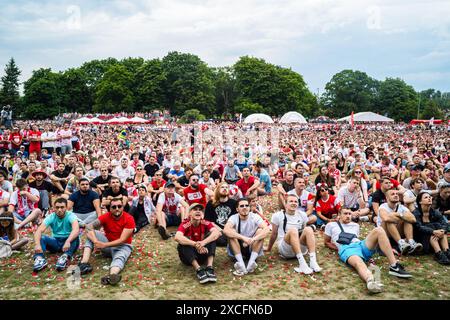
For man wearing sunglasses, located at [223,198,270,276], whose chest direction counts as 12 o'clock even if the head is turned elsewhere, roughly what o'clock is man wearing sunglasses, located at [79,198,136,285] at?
man wearing sunglasses, located at [79,198,136,285] is roughly at 3 o'clock from man wearing sunglasses, located at [223,198,270,276].

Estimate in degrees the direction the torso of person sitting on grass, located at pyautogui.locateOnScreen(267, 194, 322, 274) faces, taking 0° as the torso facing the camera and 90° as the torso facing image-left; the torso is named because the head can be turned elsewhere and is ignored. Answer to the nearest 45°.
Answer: approximately 315°

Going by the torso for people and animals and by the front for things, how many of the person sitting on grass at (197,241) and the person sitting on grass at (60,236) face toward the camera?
2

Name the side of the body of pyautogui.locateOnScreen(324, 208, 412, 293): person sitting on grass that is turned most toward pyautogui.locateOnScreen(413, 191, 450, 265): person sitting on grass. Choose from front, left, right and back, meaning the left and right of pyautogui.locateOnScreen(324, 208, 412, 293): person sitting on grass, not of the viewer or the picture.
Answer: left

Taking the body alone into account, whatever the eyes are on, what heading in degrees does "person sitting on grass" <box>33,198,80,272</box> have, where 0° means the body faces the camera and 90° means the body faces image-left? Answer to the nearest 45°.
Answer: approximately 0°

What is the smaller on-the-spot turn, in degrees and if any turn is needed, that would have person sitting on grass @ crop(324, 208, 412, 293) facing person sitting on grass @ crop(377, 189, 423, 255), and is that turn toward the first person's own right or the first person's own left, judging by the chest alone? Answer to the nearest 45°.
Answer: approximately 90° to the first person's own left

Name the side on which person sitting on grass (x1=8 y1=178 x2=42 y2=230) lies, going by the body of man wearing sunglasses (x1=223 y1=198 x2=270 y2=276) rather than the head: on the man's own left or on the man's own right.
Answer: on the man's own right
